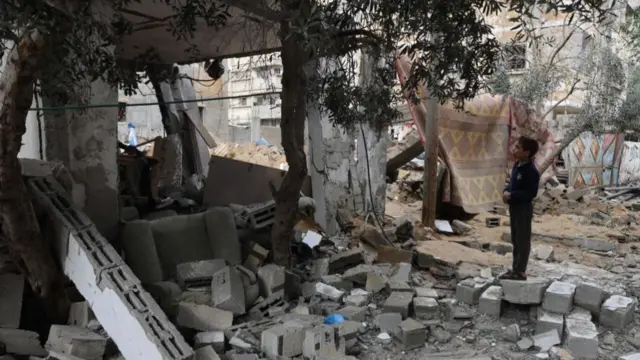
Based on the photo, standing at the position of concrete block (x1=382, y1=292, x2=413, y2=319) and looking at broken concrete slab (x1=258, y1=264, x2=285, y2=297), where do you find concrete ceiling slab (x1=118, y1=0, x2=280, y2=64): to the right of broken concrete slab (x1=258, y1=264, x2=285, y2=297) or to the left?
right

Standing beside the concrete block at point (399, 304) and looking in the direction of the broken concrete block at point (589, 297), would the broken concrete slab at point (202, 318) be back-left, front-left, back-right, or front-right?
back-right

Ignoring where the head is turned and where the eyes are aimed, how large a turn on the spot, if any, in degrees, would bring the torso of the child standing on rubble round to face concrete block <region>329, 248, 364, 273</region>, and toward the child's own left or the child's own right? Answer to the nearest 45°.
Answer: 0° — they already face it

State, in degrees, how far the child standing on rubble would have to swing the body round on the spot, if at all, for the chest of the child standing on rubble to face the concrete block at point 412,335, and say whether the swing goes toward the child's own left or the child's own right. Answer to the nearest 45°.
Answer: approximately 45° to the child's own left

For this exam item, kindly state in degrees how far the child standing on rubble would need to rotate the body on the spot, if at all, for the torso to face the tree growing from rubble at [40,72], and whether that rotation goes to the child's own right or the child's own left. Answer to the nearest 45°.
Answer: approximately 45° to the child's own left

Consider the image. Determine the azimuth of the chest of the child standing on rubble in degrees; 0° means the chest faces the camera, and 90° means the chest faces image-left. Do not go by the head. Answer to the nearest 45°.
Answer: approximately 90°

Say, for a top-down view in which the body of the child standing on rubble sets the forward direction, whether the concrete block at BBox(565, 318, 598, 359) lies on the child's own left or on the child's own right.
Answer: on the child's own left

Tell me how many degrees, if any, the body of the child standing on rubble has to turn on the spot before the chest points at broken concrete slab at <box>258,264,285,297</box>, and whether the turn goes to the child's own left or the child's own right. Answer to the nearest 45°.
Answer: approximately 45° to the child's own left

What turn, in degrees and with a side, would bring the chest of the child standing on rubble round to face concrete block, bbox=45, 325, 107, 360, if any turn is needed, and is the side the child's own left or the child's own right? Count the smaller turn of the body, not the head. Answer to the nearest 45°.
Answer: approximately 45° to the child's own left
